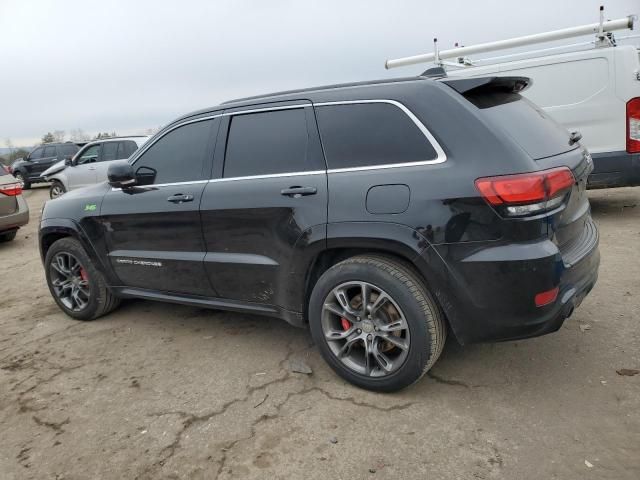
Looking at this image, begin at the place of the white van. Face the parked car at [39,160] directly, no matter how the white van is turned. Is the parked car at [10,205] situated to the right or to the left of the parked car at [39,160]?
left

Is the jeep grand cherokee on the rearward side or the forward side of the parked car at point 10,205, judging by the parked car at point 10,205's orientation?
on the rearward side

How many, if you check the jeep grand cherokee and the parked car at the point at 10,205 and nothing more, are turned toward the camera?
0

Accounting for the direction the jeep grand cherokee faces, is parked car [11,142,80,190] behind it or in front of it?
in front

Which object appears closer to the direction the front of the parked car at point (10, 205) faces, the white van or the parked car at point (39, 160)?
the parked car

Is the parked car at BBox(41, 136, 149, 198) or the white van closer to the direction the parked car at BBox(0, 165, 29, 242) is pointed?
the parked car

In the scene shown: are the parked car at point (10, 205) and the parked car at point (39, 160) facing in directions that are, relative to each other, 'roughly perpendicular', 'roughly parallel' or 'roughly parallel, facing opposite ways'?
roughly perpendicular

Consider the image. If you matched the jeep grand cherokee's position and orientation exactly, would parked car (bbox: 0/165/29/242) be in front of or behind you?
in front

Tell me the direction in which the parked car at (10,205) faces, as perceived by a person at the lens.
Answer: facing away from the viewer and to the left of the viewer

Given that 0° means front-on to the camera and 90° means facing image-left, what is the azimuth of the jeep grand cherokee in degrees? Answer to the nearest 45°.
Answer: approximately 135°

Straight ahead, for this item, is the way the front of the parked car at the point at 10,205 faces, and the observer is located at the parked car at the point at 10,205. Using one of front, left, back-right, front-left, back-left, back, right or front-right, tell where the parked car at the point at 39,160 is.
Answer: front-right

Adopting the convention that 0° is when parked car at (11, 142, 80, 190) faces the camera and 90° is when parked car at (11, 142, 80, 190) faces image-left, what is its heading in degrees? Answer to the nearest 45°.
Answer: approximately 45°
